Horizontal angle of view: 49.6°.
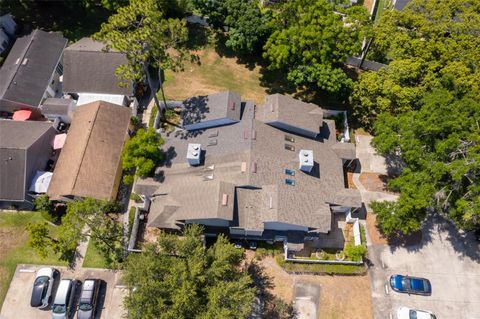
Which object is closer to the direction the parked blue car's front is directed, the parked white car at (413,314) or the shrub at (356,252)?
the shrub

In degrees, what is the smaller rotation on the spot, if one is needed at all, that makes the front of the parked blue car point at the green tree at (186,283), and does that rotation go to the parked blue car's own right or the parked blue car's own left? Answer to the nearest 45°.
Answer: approximately 45° to the parked blue car's own left

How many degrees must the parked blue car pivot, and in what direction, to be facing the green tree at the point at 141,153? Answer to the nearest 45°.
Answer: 0° — it already faces it

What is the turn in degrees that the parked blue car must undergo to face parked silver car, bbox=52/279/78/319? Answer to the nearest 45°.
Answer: approximately 45° to its left

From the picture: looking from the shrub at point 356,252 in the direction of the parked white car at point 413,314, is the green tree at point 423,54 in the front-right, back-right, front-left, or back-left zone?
back-left

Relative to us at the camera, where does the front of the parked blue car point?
facing to the left of the viewer

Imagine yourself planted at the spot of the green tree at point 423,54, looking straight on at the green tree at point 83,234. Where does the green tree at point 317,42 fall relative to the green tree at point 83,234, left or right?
right
